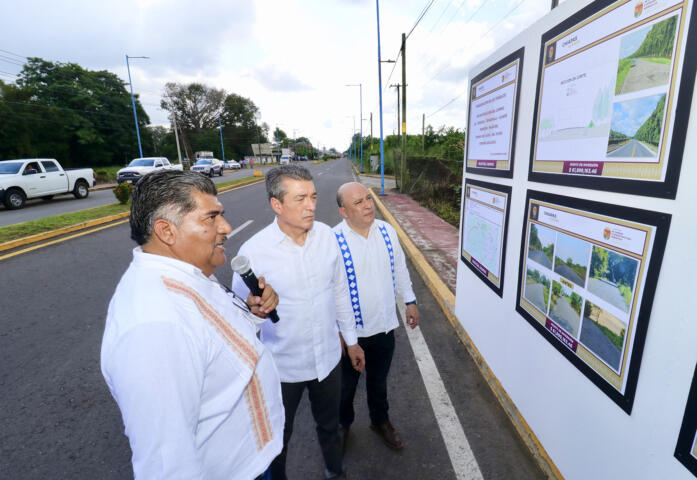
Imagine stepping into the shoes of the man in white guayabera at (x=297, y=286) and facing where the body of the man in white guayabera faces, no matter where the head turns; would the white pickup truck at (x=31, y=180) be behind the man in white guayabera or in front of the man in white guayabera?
behind

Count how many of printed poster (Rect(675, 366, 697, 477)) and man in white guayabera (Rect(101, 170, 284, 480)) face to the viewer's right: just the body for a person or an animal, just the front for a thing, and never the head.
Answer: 1

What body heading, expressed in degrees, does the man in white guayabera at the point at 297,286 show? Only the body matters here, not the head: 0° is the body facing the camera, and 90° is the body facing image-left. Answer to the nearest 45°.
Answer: approximately 315°

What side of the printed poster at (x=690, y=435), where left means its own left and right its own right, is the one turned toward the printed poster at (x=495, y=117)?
right

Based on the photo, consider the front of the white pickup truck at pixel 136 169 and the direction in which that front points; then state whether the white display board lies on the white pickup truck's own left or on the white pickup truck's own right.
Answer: on the white pickup truck's own left

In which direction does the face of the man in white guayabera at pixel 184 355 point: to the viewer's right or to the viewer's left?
to the viewer's right

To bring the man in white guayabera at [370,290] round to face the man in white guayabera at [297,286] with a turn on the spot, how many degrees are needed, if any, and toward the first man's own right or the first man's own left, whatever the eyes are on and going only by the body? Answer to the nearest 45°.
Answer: approximately 90° to the first man's own right

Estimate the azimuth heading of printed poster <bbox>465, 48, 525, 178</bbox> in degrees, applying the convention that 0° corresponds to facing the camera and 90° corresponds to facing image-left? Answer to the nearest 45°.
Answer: approximately 45°

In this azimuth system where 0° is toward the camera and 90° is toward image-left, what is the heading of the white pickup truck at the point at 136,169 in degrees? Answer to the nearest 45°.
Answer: approximately 45°

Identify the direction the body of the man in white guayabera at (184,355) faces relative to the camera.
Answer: to the viewer's right

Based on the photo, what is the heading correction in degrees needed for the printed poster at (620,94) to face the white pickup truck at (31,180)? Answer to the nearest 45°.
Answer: approximately 45° to its right

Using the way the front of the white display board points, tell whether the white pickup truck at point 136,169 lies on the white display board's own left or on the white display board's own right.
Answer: on the white display board's own right

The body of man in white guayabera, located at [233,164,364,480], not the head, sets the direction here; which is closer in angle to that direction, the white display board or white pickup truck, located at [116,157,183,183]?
the white display board

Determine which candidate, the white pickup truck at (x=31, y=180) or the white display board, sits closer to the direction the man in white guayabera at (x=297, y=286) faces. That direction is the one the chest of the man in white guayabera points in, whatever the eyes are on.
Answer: the white display board

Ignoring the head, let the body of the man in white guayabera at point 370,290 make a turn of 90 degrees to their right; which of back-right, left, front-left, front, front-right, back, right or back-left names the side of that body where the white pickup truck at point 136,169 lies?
right

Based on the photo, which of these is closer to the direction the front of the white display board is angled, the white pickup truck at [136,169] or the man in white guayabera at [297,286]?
the man in white guayabera
